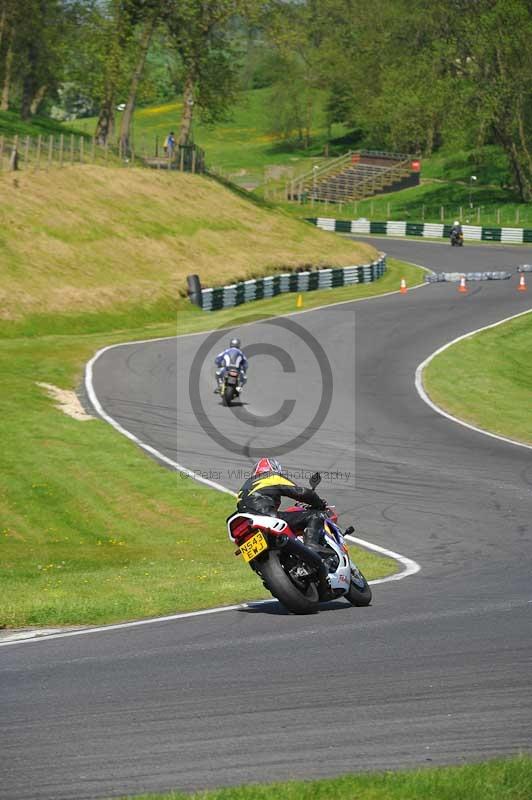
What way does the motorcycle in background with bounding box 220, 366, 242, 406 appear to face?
away from the camera

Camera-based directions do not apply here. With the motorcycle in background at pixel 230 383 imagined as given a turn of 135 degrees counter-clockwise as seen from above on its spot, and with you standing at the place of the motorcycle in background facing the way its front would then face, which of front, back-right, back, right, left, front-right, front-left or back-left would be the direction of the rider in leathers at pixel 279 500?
front-left

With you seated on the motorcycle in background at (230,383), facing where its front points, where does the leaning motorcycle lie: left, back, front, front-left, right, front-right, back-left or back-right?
back

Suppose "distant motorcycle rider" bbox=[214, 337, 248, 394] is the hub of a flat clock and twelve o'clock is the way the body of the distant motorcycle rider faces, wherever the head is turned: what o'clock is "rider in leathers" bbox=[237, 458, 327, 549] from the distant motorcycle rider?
The rider in leathers is roughly at 6 o'clock from the distant motorcycle rider.

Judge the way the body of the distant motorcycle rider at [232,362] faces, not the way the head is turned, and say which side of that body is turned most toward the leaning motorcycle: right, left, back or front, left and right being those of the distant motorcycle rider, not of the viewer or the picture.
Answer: back

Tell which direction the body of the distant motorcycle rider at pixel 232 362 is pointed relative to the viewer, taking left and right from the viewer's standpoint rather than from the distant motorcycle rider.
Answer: facing away from the viewer
